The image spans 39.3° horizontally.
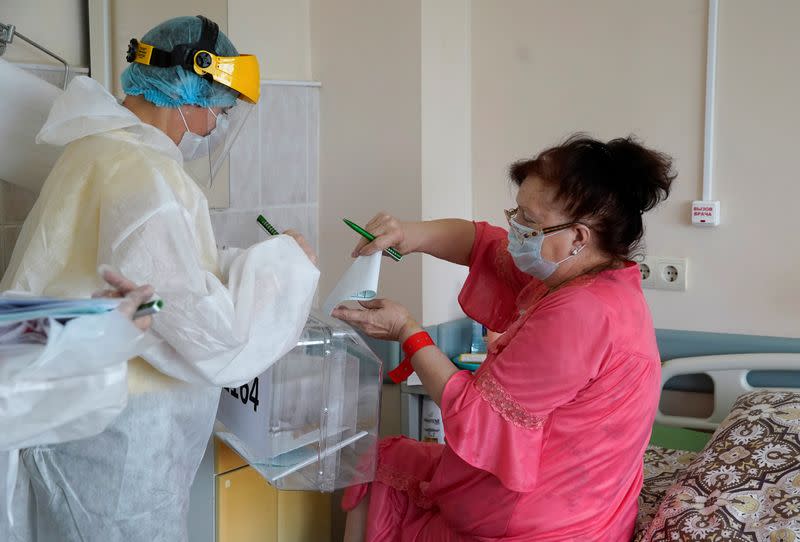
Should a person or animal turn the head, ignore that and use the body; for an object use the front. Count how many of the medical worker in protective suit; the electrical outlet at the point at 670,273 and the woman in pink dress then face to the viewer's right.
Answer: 1

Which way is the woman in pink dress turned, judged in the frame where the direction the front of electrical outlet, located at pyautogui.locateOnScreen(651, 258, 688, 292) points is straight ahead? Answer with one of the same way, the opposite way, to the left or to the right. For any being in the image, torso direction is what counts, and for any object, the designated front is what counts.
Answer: to the right

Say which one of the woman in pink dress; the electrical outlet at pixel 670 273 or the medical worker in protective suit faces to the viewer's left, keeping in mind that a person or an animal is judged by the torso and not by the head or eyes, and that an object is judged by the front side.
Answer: the woman in pink dress

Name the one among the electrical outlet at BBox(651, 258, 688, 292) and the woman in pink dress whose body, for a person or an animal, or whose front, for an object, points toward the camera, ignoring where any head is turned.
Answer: the electrical outlet

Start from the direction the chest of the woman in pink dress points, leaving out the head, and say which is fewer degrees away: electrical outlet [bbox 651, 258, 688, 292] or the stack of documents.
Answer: the stack of documents

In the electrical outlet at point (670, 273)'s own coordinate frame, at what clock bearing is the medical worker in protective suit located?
The medical worker in protective suit is roughly at 1 o'clock from the electrical outlet.

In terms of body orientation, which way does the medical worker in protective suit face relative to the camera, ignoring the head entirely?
to the viewer's right

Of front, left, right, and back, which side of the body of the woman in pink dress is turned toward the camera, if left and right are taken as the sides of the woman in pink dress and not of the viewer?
left

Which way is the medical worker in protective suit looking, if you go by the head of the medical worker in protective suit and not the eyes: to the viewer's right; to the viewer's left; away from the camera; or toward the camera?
to the viewer's right

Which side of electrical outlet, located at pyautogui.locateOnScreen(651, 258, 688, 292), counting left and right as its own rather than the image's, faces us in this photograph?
front

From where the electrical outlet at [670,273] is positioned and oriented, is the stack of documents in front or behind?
in front

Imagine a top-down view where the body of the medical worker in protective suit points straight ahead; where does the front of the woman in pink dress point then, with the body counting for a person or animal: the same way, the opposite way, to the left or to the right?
the opposite way

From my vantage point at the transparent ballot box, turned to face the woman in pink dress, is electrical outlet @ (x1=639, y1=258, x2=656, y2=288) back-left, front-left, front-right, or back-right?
front-left

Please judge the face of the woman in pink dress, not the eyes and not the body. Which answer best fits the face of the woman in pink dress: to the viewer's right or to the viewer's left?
to the viewer's left
